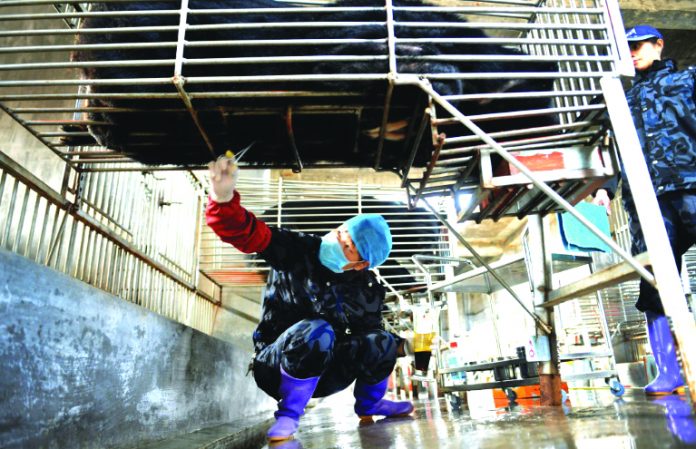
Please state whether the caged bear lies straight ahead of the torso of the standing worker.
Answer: yes

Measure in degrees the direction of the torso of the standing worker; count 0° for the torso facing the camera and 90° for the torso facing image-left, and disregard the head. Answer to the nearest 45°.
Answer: approximately 45°

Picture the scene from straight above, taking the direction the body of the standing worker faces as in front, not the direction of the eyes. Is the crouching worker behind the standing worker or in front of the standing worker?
in front
